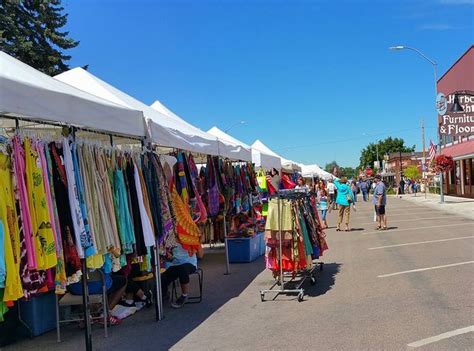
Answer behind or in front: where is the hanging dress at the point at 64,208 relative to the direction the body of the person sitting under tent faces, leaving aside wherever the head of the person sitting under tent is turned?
in front

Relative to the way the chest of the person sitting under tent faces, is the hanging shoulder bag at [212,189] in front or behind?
behind

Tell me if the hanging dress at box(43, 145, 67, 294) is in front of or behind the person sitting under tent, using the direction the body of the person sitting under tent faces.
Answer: in front

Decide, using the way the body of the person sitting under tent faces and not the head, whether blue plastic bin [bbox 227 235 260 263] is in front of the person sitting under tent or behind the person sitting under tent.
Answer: behind

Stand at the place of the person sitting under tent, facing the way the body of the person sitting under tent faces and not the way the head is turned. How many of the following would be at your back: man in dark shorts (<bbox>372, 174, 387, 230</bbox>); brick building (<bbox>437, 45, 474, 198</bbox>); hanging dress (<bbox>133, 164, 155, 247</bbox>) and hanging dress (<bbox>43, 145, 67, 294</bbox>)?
2

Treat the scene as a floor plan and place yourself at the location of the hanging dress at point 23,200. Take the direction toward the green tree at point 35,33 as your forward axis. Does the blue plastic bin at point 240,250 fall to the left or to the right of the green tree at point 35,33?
right

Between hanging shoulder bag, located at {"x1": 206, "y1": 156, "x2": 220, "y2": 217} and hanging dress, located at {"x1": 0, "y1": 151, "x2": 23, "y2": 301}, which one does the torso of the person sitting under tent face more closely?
the hanging dress

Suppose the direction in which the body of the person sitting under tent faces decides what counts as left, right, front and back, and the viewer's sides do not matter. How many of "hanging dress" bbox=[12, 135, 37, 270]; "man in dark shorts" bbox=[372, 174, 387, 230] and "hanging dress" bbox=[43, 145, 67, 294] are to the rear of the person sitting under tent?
1

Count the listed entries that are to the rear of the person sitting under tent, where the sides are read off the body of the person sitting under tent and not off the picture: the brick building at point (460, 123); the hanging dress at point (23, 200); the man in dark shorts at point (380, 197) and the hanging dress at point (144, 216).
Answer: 2

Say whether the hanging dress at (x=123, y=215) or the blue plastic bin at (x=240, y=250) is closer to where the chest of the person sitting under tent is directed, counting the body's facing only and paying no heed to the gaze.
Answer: the hanging dress

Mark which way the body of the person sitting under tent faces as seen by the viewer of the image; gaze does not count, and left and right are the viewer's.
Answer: facing the viewer and to the left of the viewer

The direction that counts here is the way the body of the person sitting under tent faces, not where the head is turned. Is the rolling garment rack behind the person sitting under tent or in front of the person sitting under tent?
behind
